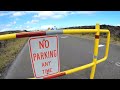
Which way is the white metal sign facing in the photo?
toward the camera
